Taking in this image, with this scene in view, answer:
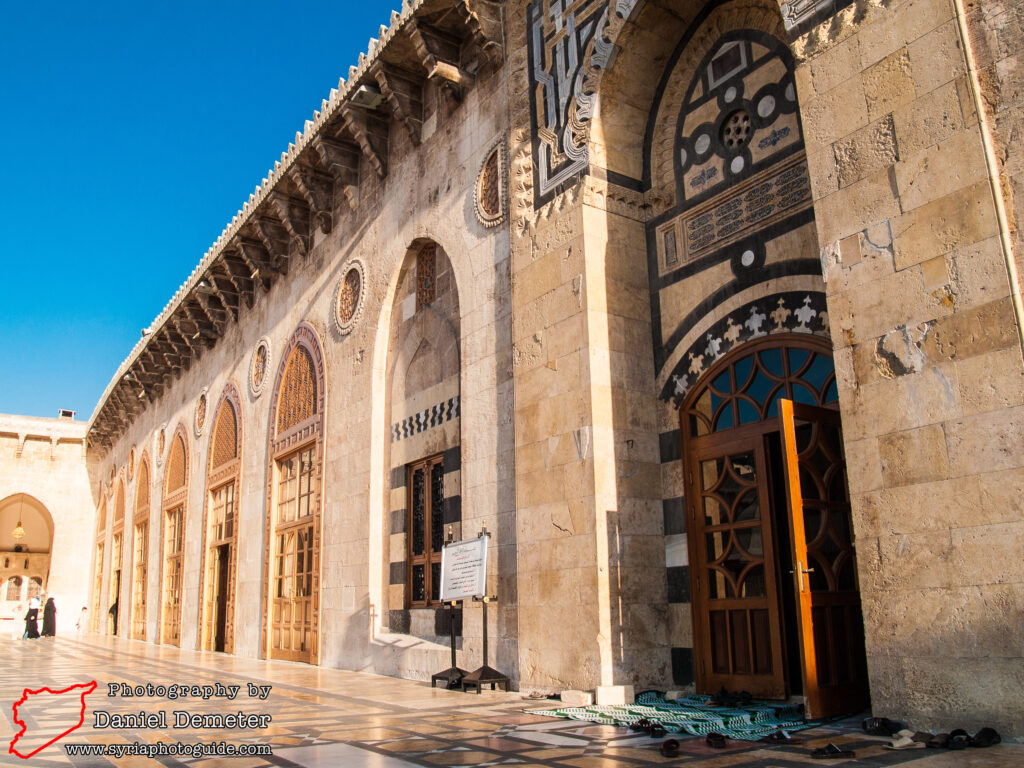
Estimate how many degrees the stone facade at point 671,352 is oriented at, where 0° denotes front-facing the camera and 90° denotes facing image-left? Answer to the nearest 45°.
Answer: approximately 45°

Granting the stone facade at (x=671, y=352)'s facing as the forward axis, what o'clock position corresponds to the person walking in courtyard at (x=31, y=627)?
The person walking in courtyard is roughly at 3 o'clock from the stone facade.

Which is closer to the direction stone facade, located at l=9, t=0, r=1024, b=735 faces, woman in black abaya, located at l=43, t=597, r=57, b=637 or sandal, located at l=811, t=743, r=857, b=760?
the sandal

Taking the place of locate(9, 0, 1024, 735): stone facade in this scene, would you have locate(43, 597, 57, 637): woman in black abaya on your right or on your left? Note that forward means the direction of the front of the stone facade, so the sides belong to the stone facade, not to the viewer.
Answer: on your right
